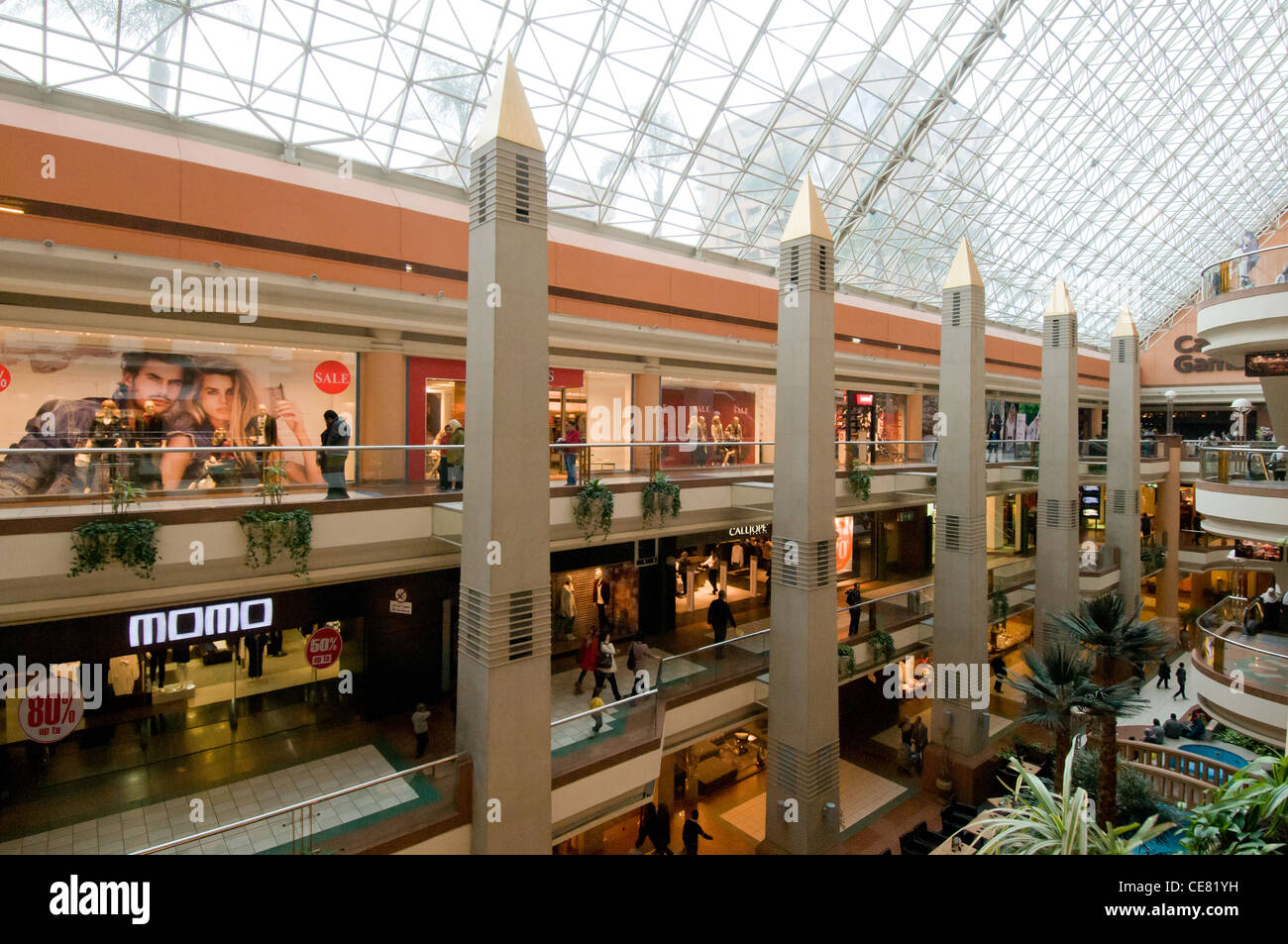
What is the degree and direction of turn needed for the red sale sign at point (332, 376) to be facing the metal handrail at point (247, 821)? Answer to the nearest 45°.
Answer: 0° — it already faces it

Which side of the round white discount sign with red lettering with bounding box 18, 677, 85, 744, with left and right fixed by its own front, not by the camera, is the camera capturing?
front

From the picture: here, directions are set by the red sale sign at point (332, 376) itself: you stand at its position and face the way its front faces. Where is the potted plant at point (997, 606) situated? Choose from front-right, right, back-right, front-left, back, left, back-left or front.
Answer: left

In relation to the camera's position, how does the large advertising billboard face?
facing the viewer and to the right of the viewer

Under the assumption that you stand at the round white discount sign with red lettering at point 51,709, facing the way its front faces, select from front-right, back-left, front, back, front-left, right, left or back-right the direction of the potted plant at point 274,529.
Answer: front-left

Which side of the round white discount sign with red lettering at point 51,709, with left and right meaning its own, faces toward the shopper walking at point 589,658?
left

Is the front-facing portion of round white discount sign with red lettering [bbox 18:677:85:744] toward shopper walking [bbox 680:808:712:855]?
no

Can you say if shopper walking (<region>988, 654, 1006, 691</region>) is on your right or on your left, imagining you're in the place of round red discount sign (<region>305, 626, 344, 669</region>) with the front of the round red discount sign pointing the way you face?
on your left

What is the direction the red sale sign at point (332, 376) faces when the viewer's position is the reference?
facing the viewer
